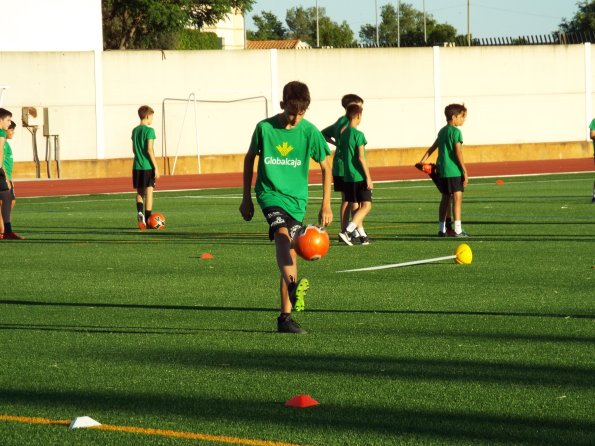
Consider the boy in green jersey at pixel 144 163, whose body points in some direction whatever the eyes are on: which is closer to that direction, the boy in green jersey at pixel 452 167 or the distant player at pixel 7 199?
the boy in green jersey

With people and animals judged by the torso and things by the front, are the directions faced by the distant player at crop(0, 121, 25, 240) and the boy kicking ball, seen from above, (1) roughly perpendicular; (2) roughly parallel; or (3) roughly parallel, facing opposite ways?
roughly perpendicular

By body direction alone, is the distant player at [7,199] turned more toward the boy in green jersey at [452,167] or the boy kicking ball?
the boy in green jersey

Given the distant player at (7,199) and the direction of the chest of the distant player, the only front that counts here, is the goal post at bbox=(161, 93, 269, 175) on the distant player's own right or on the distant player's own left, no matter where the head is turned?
on the distant player's own left

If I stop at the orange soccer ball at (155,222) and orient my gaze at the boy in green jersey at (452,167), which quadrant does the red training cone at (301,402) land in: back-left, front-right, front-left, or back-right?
front-right

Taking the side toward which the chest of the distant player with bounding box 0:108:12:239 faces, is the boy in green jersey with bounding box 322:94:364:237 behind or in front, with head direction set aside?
in front

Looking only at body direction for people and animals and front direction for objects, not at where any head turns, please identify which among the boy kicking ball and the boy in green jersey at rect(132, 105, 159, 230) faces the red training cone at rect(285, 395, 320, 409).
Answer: the boy kicking ball

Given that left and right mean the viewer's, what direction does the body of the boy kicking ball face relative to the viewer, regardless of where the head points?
facing the viewer

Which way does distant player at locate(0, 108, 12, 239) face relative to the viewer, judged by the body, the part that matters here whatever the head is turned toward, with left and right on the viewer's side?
facing to the right of the viewer

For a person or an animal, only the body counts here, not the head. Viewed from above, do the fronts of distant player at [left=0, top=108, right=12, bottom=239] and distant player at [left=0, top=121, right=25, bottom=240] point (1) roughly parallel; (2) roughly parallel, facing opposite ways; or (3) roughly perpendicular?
roughly parallel

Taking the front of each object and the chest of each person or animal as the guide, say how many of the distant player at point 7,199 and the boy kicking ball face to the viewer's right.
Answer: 1
